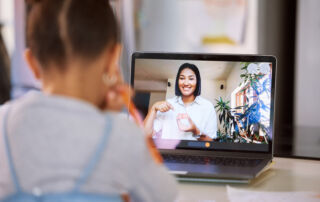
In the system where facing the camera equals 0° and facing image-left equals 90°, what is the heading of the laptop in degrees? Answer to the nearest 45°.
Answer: approximately 0°
